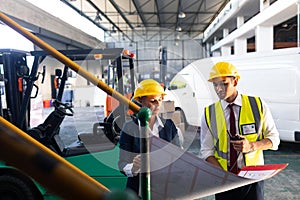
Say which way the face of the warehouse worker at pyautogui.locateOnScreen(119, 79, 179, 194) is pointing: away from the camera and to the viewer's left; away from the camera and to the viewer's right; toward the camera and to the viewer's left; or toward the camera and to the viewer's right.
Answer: toward the camera and to the viewer's right

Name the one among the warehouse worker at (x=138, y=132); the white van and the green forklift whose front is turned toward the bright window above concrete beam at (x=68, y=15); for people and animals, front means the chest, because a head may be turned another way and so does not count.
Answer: the white van

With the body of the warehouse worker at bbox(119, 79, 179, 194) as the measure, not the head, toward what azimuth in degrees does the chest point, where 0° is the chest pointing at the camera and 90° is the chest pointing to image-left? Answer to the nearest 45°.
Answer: approximately 315°

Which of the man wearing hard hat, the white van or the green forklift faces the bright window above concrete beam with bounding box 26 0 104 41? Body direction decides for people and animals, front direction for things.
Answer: the white van
